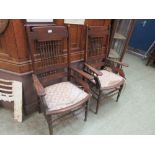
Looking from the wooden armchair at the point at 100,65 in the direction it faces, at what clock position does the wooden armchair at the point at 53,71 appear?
the wooden armchair at the point at 53,71 is roughly at 3 o'clock from the wooden armchair at the point at 100,65.

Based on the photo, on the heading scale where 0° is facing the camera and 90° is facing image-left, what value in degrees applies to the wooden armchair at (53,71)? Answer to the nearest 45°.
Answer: approximately 315°

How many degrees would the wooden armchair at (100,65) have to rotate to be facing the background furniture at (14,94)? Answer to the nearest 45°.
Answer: approximately 90° to its right

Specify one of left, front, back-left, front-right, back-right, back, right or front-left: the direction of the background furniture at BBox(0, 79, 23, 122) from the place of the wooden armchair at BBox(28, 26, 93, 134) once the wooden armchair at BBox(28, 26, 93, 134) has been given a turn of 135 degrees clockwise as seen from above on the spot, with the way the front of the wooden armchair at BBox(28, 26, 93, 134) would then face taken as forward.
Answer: front

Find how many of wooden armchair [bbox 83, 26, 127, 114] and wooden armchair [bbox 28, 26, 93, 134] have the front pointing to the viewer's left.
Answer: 0

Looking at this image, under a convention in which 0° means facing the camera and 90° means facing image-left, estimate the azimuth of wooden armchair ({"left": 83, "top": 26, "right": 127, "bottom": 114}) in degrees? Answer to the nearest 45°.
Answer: approximately 315°

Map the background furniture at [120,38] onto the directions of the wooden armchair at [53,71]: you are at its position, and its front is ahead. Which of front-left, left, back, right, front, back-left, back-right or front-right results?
left
